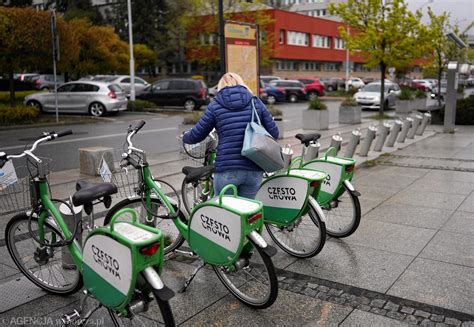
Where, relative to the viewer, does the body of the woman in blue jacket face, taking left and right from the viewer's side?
facing away from the viewer

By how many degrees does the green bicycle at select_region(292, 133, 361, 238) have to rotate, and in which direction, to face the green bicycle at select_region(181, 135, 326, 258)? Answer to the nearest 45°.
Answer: approximately 90° to its left

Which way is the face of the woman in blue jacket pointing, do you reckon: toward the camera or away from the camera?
away from the camera

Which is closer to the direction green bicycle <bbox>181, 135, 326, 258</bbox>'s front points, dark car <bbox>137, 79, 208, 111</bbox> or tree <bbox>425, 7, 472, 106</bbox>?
the dark car

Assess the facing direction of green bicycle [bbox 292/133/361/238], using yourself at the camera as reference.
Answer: facing away from the viewer and to the left of the viewer

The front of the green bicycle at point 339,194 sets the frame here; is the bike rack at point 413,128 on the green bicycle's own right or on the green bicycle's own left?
on the green bicycle's own right

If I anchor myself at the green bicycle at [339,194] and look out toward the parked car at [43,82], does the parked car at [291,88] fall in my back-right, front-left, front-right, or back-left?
front-right

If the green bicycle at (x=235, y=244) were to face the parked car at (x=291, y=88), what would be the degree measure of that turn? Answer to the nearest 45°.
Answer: approximately 45° to its right

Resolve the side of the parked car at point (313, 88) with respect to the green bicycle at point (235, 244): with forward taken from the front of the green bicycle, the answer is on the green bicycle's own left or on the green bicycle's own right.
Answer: on the green bicycle's own right

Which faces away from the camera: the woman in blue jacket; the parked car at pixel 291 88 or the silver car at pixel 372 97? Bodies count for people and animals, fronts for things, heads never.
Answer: the woman in blue jacket

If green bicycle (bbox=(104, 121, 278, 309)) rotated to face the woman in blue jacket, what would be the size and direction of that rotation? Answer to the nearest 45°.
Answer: approximately 45° to its right

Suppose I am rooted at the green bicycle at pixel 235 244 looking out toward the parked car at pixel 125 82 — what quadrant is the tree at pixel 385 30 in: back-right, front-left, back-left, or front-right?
front-right
